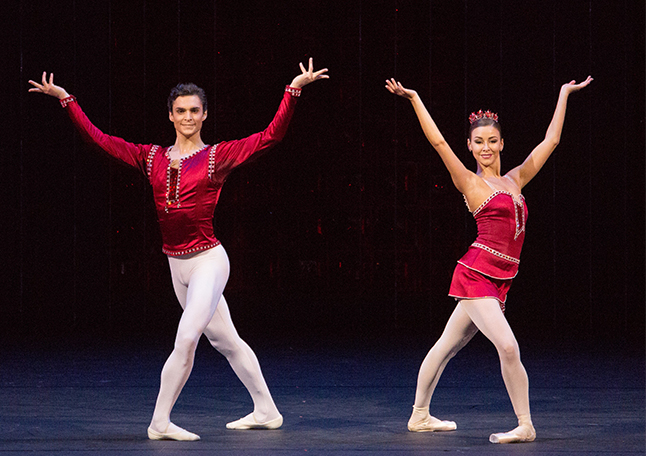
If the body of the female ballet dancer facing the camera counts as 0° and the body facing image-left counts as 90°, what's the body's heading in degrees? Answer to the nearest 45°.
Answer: approximately 315°
